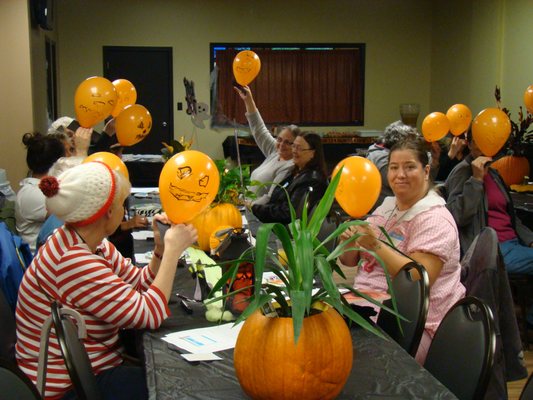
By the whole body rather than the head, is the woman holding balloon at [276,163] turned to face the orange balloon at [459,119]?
no

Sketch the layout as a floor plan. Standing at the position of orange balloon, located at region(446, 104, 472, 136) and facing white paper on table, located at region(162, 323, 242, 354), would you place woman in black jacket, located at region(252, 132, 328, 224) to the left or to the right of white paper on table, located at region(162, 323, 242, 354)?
right

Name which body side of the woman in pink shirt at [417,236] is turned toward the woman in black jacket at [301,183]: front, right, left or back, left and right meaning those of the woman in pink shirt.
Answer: right

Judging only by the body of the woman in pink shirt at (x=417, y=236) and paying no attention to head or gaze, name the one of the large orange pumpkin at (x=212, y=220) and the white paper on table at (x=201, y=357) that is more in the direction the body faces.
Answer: the white paper on table

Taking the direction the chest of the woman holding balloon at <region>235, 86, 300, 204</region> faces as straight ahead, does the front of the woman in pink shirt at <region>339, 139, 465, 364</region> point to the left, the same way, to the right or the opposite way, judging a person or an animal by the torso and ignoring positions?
the same way

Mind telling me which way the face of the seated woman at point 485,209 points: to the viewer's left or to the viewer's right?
to the viewer's left

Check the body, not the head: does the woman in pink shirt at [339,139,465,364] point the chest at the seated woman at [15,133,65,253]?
no

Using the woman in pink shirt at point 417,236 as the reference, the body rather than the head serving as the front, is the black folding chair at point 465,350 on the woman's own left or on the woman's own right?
on the woman's own left

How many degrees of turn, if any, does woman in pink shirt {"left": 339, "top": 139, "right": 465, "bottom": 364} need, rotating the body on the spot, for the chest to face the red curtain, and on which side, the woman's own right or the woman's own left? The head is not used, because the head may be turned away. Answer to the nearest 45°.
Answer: approximately 135° to the woman's own right

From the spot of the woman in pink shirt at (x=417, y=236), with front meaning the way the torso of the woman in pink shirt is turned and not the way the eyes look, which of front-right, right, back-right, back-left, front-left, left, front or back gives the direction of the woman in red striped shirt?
front

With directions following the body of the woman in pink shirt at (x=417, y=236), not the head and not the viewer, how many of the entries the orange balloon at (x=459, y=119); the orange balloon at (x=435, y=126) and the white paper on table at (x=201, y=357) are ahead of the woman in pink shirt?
1

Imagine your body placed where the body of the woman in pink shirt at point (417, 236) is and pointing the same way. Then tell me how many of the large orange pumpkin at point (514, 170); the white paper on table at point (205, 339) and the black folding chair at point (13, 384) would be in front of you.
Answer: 2

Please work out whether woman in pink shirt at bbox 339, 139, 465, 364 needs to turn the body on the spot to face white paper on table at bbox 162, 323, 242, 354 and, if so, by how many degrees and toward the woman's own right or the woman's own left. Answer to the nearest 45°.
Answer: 0° — they already face it

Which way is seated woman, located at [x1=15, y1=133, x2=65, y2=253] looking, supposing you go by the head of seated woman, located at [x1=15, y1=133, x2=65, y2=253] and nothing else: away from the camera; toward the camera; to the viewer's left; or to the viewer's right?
away from the camera

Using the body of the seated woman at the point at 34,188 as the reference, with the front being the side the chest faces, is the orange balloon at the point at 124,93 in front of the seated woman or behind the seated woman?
in front

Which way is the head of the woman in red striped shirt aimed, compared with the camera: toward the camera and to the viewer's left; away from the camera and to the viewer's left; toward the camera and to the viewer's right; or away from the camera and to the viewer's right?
away from the camera and to the viewer's right

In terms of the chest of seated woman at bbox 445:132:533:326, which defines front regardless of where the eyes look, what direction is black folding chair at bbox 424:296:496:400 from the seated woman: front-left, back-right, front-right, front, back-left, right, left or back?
front-right

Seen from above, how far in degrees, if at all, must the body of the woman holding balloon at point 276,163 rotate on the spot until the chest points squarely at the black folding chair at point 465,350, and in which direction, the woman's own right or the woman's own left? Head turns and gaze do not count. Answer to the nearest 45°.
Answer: approximately 45° to the woman's own left

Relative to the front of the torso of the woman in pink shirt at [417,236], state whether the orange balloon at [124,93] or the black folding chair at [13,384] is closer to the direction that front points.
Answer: the black folding chair

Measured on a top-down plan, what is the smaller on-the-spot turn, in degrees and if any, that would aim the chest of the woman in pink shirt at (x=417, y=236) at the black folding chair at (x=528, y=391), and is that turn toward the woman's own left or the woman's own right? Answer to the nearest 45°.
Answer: approximately 45° to the woman's own left
